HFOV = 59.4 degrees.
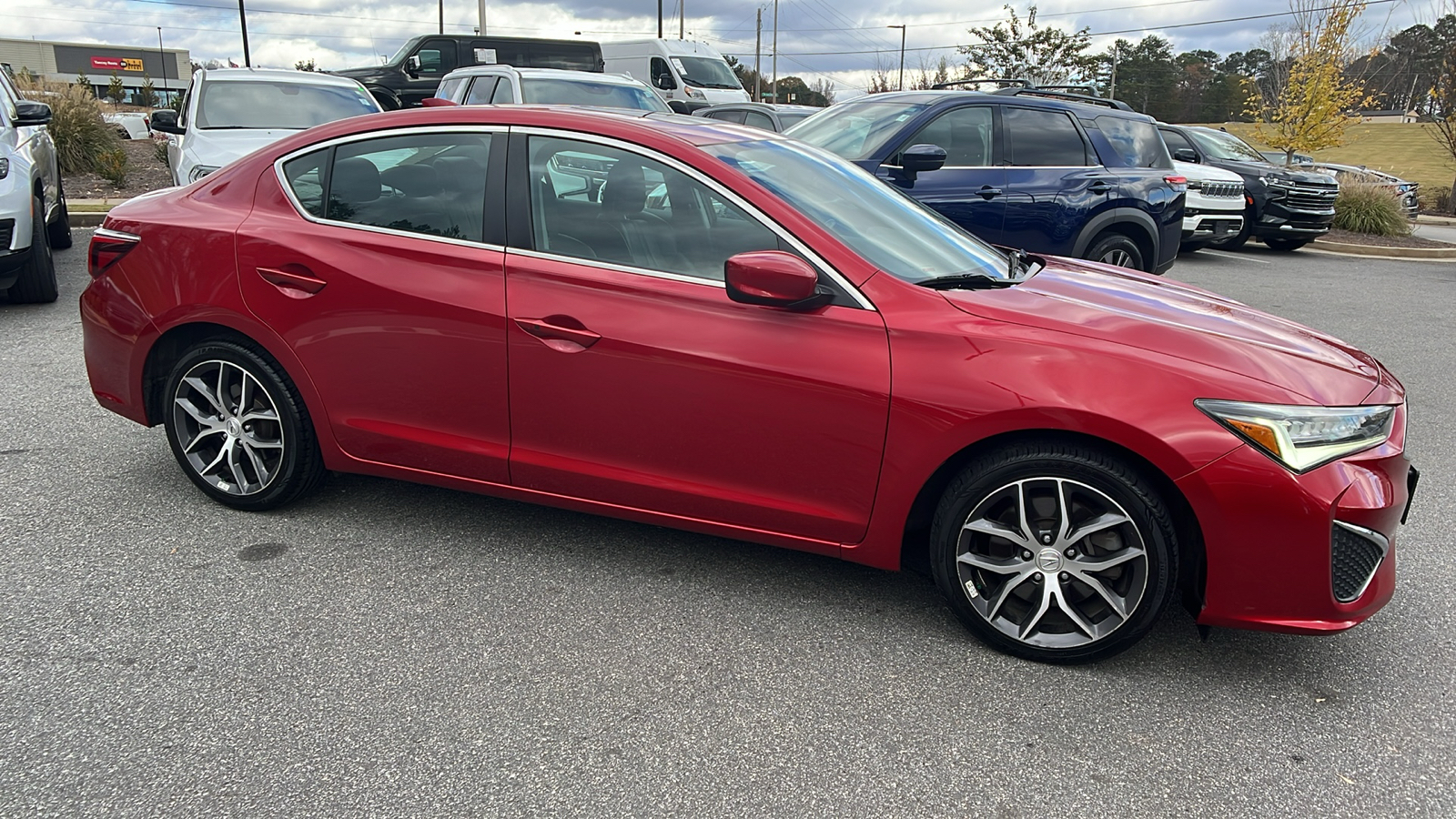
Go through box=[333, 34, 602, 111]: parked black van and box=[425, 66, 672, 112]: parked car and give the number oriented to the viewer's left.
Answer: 1

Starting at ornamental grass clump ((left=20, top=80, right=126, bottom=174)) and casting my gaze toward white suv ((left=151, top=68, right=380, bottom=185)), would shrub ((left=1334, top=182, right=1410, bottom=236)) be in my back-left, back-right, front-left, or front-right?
front-left

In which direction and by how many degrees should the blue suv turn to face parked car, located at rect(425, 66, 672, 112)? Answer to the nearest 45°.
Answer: approximately 90° to its right

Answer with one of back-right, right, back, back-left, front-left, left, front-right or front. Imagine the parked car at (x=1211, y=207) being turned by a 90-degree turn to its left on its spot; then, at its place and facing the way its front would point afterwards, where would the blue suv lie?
back-right

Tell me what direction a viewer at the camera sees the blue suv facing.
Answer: facing the viewer and to the left of the viewer

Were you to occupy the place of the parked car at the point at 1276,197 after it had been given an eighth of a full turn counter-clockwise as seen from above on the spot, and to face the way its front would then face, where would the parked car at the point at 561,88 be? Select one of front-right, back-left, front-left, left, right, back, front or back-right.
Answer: back-right

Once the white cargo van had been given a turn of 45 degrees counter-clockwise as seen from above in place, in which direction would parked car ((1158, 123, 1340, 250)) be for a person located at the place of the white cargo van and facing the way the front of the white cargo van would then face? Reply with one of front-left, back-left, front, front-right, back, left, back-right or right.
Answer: front-right

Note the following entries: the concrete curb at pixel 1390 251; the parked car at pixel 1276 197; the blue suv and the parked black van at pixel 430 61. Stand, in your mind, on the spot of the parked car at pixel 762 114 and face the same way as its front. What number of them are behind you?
1

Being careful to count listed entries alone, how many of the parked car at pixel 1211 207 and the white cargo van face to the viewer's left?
0

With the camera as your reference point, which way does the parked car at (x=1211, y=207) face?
facing the viewer and to the right of the viewer

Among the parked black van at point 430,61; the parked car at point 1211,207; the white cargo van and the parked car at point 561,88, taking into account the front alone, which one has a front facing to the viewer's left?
the parked black van at point 430,61

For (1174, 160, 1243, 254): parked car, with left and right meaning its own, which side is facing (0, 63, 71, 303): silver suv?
right

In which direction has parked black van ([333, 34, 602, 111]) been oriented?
to the viewer's left

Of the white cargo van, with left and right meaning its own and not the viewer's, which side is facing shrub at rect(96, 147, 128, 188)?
right

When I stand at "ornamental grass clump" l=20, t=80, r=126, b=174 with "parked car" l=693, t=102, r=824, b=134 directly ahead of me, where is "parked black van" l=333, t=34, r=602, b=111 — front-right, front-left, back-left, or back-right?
front-left

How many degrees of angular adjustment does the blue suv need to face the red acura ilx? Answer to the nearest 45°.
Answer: approximately 45° to its left

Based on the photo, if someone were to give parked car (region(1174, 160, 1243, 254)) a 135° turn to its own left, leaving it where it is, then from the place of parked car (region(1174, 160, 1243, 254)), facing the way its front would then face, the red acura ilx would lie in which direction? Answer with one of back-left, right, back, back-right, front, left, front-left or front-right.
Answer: back

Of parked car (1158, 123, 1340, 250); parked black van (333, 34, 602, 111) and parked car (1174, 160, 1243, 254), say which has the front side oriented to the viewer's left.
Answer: parked black van (333, 34, 602, 111)

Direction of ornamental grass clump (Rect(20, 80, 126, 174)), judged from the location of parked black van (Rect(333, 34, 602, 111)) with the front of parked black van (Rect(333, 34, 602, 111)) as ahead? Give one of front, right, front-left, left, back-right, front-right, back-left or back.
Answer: front-left
